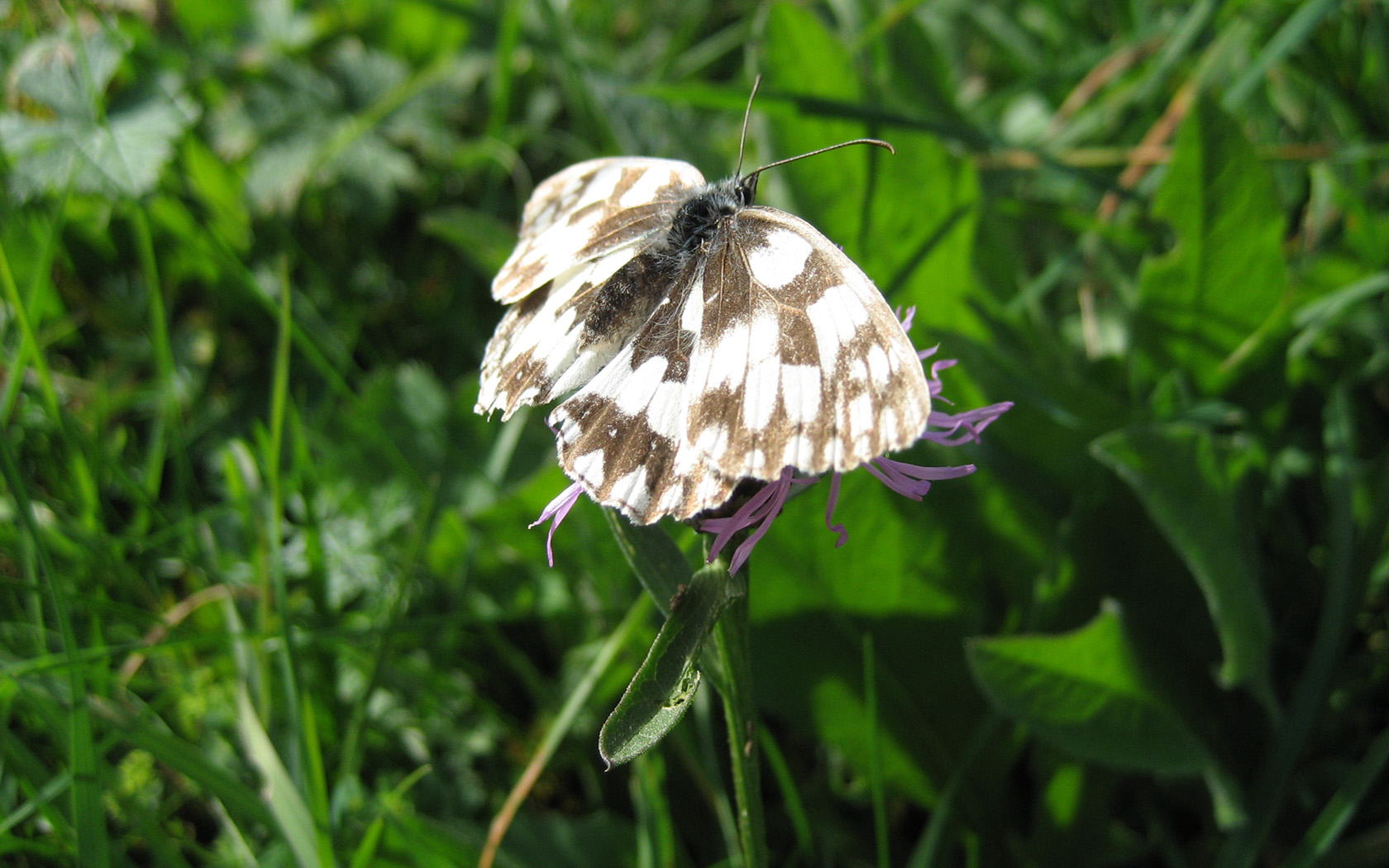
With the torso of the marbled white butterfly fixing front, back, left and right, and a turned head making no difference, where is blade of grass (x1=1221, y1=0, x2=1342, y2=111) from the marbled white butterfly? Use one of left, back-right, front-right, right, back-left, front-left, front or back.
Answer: front

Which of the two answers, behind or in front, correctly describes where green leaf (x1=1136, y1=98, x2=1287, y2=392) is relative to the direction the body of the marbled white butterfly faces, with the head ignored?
in front

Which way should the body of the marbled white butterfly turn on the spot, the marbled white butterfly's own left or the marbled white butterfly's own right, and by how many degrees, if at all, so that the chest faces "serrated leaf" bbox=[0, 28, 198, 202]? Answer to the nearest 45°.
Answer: approximately 90° to the marbled white butterfly's own left

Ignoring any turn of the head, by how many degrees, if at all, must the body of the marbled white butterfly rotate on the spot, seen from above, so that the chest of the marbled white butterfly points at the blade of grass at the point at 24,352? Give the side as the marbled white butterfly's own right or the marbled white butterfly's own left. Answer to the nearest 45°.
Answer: approximately 90° to the marbled white butterfly's own left

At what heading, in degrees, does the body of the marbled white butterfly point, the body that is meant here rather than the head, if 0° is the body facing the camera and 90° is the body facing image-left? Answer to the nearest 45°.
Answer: approximately 225°

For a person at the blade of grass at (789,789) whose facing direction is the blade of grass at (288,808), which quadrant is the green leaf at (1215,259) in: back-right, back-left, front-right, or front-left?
back-right
